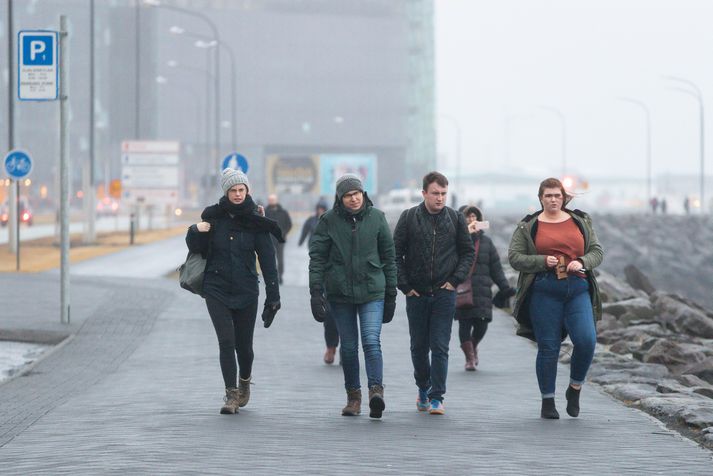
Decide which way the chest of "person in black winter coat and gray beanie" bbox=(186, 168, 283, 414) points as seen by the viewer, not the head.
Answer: toward the camera

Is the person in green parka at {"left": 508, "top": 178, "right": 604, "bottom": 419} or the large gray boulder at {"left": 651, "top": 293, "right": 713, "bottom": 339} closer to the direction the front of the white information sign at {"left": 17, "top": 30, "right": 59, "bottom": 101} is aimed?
the person in green parka

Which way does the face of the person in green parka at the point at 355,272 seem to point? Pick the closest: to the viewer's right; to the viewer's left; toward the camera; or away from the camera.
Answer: toward the camera

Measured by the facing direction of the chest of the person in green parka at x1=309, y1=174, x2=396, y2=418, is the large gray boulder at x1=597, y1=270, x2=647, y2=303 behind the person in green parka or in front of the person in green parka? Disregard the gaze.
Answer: behind

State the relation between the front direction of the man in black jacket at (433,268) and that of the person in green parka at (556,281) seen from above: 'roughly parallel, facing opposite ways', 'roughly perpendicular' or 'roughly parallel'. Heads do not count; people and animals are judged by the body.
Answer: roughly parallel

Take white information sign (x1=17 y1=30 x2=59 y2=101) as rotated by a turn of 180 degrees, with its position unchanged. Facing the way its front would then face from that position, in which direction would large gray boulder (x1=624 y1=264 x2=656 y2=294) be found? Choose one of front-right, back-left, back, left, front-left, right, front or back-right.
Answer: front-right

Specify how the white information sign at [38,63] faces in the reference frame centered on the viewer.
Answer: facing the viewer

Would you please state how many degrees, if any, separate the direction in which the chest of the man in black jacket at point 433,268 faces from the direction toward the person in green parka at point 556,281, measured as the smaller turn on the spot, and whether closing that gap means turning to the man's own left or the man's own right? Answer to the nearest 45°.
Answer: approximately 90° to the man's own left

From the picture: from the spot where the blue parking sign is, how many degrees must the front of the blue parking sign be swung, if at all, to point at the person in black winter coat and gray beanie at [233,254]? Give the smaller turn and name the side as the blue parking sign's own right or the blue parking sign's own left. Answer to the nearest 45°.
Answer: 0° — it already faces them

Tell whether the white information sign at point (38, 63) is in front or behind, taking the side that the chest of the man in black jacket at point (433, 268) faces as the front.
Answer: behind

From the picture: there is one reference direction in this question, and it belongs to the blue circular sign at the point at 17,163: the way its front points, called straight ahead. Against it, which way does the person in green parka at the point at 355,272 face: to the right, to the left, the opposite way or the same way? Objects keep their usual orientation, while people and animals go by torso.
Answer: the same way

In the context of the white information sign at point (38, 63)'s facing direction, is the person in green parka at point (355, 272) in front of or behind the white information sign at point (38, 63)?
in front

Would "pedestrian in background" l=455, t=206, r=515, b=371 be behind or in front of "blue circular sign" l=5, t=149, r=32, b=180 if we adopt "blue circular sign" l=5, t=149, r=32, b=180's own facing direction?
in front

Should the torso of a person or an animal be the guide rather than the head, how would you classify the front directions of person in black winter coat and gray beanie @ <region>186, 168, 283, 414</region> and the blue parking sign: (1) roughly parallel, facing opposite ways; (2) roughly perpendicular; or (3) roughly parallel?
roughly parallel

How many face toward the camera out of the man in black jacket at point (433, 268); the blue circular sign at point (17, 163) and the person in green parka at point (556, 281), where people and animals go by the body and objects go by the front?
3

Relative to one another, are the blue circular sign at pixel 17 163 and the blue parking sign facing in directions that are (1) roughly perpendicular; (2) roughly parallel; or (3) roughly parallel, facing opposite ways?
roughly parallel

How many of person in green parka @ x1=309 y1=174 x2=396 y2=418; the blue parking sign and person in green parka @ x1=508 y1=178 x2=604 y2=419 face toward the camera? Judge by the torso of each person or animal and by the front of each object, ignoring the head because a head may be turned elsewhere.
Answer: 3

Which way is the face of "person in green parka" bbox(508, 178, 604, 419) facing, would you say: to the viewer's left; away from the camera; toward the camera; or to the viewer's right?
toward the camera

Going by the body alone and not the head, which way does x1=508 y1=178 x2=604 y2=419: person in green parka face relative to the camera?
toward the camera

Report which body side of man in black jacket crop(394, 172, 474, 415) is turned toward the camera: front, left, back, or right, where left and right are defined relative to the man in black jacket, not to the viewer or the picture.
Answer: front

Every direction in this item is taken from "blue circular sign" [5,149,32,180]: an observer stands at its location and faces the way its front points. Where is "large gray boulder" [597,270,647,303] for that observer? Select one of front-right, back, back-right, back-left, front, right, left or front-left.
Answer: left

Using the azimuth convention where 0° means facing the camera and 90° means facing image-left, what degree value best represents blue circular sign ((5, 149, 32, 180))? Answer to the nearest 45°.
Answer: approximately 0°
